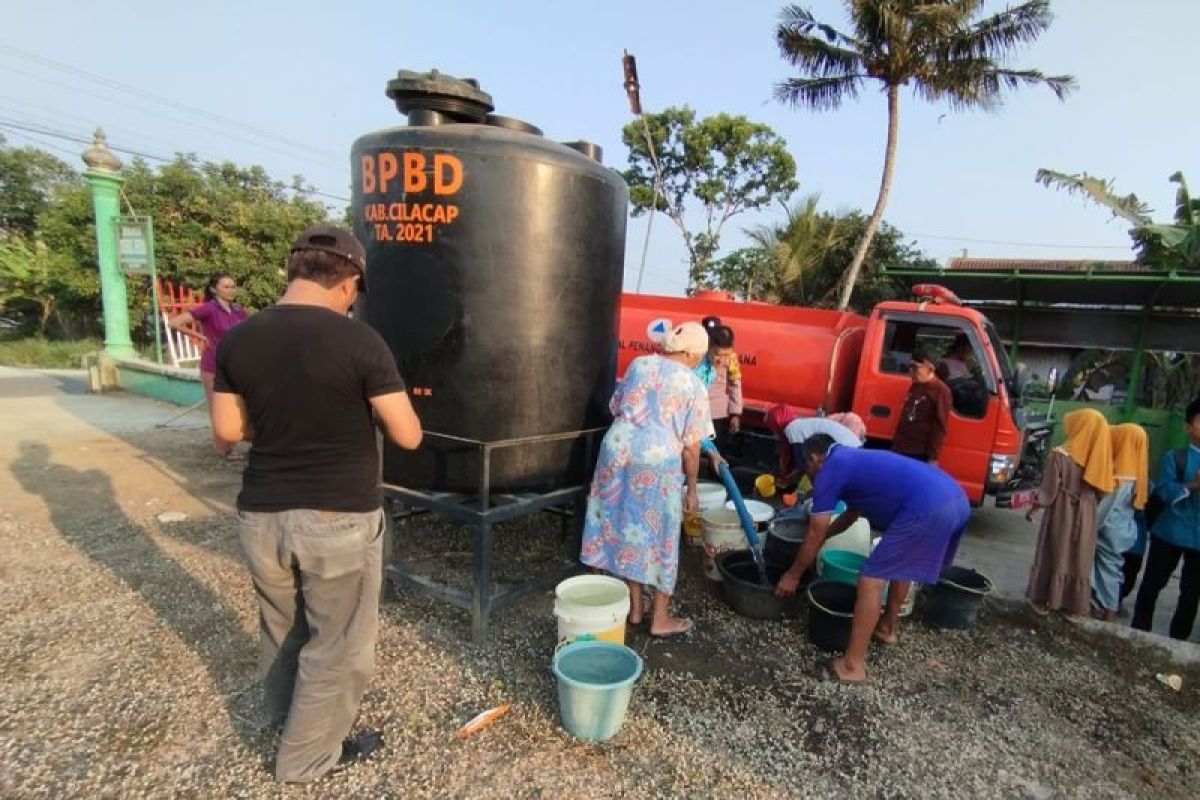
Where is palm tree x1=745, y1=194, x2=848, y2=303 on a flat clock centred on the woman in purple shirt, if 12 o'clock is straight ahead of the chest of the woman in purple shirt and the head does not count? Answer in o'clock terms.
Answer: The palm tree is roughly at 10 o'clock from the woman in purple shirt.

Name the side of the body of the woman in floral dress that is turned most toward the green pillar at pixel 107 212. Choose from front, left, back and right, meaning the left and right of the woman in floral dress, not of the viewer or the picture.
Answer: left

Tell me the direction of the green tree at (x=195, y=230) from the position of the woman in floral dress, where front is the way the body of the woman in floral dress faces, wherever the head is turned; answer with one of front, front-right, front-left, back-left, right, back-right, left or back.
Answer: left

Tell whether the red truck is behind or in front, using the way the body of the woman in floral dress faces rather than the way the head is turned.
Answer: in front

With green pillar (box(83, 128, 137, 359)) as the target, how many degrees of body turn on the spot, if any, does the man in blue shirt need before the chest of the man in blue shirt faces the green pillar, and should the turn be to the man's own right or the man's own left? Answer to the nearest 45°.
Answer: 0° — they already face it

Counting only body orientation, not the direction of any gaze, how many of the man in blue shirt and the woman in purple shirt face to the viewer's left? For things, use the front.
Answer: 1

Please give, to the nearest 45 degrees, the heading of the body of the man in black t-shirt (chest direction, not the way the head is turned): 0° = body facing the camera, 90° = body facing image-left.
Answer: approximately 225°

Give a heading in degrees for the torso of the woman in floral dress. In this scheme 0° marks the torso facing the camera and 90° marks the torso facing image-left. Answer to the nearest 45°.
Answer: approximately 225°

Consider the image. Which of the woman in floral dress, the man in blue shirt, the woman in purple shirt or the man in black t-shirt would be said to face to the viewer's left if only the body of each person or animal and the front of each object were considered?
the man in blue shirt

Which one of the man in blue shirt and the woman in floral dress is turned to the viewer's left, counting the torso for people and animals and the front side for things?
the man in blue shirt

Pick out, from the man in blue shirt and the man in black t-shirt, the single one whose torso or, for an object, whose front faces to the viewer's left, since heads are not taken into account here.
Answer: the man in blue shirt

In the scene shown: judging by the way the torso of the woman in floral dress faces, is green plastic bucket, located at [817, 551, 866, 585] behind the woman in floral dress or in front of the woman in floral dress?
in front

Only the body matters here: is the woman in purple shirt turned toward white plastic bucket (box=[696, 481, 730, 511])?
yes

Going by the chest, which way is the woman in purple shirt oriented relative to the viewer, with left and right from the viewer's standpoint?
facing the viewer and to the right of the viewer

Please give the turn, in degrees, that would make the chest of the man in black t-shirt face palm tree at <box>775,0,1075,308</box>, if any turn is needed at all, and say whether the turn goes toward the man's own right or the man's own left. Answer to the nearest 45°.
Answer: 0° — they already face it

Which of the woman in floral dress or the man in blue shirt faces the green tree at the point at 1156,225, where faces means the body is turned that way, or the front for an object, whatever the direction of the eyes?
the woman in floral dress

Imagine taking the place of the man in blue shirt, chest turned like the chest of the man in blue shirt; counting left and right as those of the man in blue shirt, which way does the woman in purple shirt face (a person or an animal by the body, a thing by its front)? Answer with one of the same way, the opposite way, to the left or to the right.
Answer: the opposite way

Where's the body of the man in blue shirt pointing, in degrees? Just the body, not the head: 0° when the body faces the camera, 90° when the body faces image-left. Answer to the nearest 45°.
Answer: approximately 90°

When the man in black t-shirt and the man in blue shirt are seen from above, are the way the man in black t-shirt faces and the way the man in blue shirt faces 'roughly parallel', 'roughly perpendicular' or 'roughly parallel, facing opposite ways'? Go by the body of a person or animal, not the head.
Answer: roughly perpendicular
